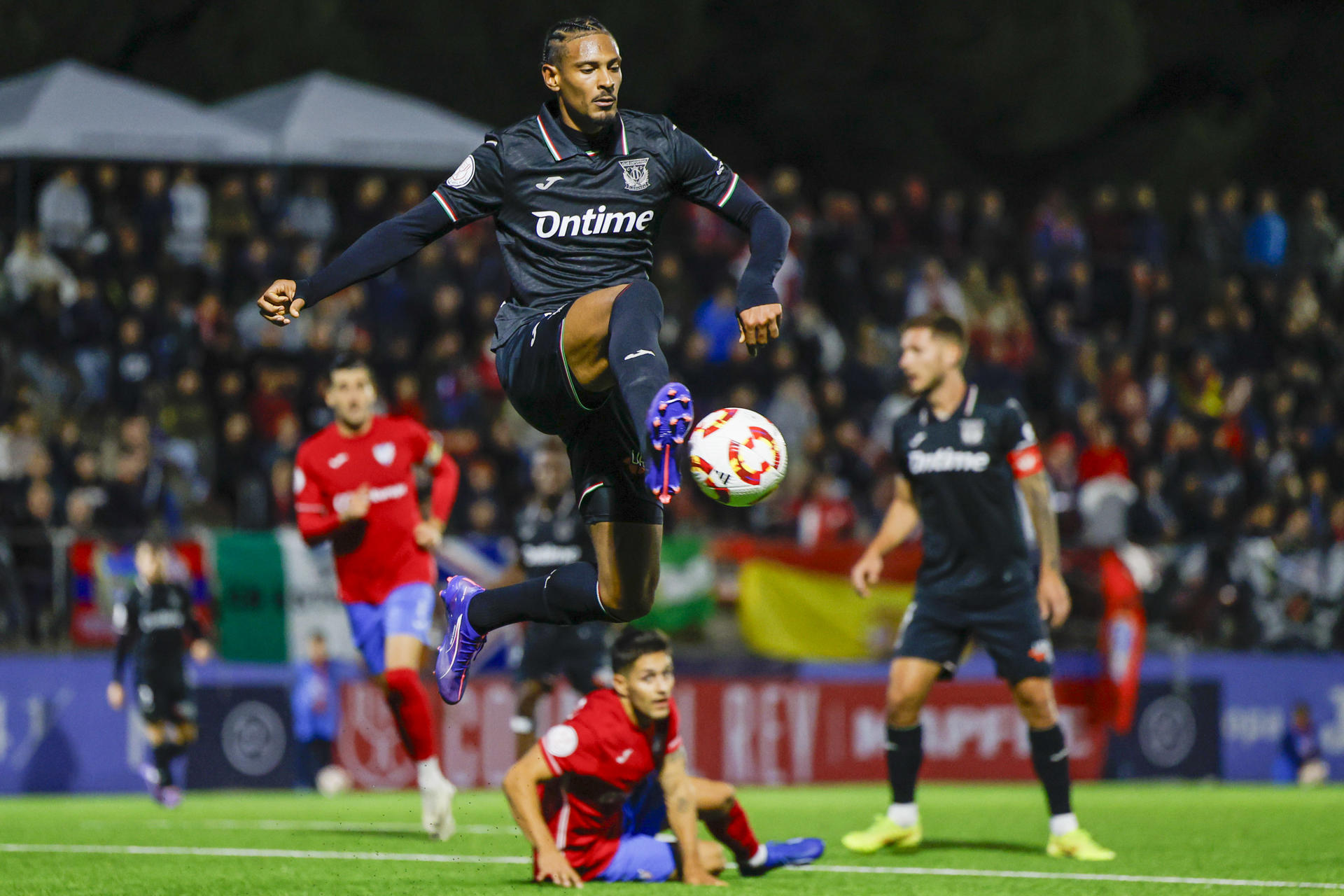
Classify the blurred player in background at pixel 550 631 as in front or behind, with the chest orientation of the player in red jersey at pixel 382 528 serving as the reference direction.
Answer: behind

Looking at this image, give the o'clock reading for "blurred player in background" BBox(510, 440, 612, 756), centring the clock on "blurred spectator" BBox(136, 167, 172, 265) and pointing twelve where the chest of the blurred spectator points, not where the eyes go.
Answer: The blurred player in background is roughly at 11 o'clock from the blurred spectator.

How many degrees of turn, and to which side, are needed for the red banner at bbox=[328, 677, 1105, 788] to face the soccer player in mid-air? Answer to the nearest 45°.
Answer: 0° — it already faces them

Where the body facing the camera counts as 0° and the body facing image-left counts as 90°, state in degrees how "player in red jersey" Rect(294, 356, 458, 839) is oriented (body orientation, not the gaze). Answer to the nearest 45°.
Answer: approximately 0°
